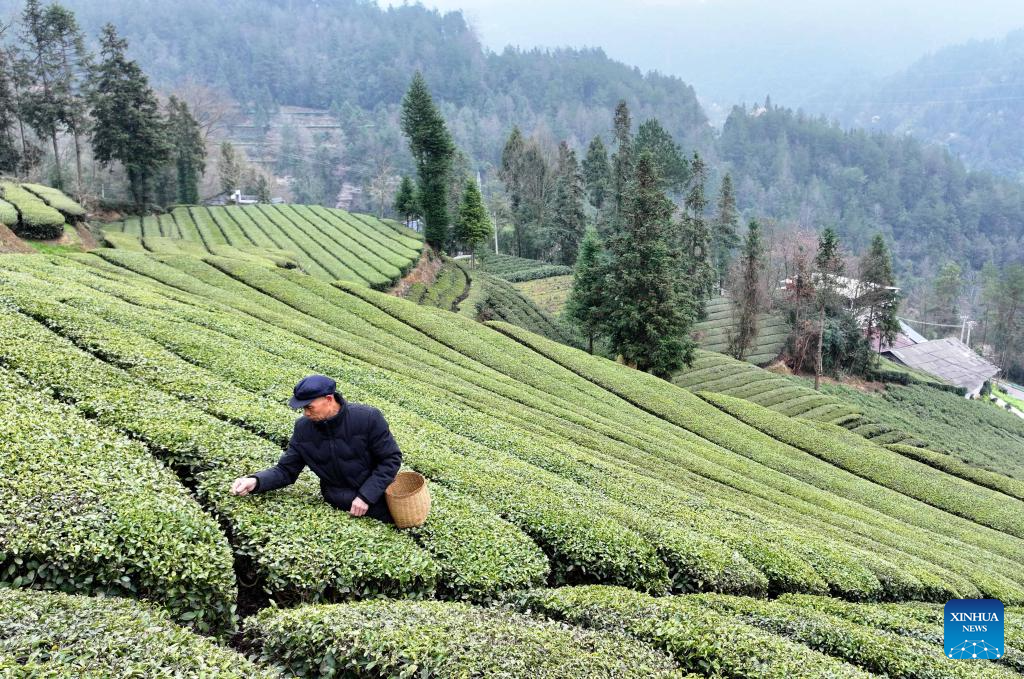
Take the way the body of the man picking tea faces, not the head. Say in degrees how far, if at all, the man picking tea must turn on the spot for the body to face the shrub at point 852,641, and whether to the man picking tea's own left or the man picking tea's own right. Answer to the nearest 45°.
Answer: approximately 135° to the man picking tea's own left

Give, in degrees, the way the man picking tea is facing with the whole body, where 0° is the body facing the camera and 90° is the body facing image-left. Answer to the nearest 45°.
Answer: approximately 45°

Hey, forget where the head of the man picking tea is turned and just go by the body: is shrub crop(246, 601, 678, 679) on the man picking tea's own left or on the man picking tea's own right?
on the man picking tea's own left

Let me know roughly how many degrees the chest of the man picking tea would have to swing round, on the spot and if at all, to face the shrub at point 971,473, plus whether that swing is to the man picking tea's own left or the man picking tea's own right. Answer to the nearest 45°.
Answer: approximately 180°

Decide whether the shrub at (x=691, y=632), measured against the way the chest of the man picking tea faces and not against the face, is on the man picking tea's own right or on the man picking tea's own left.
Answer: on the man picking tea's own left

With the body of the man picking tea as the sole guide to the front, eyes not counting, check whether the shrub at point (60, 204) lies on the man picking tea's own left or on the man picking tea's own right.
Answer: on the man picking tea's own right

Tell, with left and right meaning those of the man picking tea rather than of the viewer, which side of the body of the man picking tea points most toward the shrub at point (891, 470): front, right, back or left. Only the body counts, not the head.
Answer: back

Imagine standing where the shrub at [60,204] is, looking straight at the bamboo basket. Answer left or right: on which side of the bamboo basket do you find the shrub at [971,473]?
left

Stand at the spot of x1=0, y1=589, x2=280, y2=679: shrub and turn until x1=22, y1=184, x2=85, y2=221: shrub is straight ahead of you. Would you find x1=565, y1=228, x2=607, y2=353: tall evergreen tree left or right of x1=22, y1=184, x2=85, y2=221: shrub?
right
